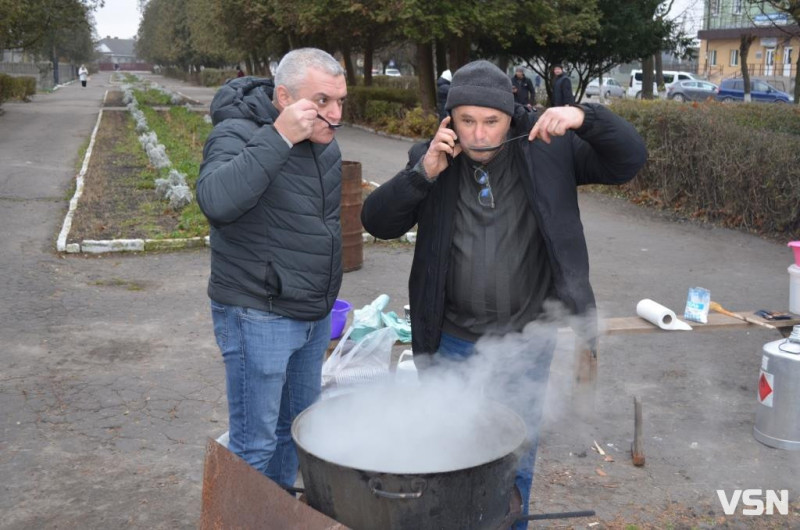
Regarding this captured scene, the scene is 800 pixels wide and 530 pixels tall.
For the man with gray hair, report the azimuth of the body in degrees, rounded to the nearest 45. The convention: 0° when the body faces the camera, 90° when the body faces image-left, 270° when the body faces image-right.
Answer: approximately 315°

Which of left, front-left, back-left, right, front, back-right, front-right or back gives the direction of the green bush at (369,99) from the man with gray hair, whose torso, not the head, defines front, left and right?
back-left

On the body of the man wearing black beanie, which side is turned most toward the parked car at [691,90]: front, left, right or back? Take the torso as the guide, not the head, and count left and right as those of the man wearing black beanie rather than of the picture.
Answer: back

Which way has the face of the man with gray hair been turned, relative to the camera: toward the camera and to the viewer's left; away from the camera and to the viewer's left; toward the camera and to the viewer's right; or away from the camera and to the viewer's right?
toward the camera and to the viewer's right

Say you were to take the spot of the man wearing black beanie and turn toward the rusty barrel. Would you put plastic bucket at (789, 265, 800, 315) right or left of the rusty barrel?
right
